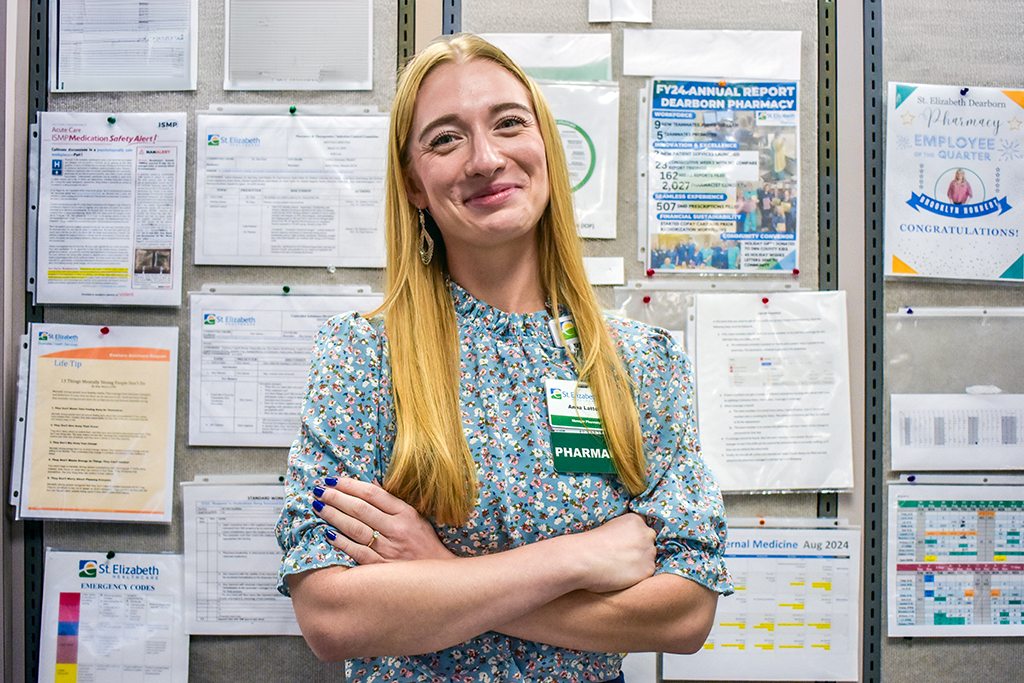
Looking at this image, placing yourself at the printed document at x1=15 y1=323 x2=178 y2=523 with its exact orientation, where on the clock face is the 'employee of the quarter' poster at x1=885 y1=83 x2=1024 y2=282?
The 'employee of the quarter' poster is roughly at 10 o'clock from the printed document.

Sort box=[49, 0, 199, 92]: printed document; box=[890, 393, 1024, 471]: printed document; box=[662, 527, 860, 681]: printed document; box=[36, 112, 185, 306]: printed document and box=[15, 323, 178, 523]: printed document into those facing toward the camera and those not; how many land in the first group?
5

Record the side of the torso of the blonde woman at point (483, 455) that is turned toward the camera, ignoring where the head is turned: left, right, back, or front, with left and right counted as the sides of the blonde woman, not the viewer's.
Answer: front

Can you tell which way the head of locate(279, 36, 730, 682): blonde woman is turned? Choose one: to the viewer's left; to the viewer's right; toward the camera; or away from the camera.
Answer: toward the camera

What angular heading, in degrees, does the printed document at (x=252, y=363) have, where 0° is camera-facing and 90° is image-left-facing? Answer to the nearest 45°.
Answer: approximately 0°

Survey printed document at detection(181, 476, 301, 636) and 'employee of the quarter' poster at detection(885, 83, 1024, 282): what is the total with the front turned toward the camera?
2

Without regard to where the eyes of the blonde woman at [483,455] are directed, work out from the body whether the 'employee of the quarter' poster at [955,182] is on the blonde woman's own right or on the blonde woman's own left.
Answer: on the blonde woman's own left

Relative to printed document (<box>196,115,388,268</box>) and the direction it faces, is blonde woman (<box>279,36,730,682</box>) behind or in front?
in front

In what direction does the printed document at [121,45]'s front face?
toward the camera

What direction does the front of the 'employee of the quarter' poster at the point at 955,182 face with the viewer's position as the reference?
facing the viewer

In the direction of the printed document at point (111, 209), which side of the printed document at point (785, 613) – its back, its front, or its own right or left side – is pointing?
right
